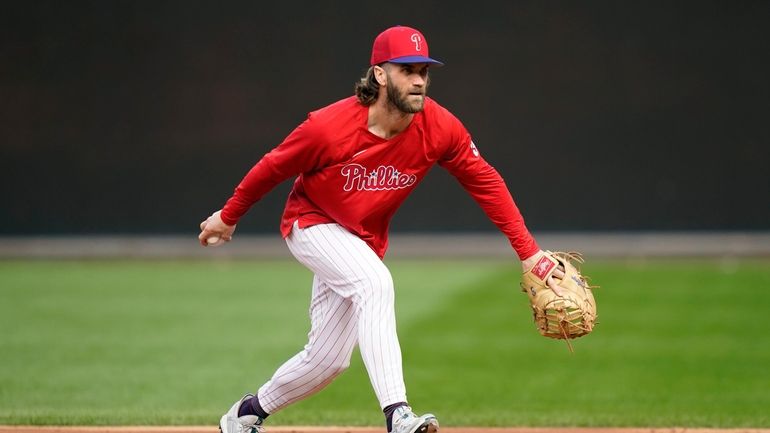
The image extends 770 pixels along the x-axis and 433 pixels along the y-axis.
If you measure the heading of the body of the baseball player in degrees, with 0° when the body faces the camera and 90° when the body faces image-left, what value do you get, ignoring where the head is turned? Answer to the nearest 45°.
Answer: approximately 315°
